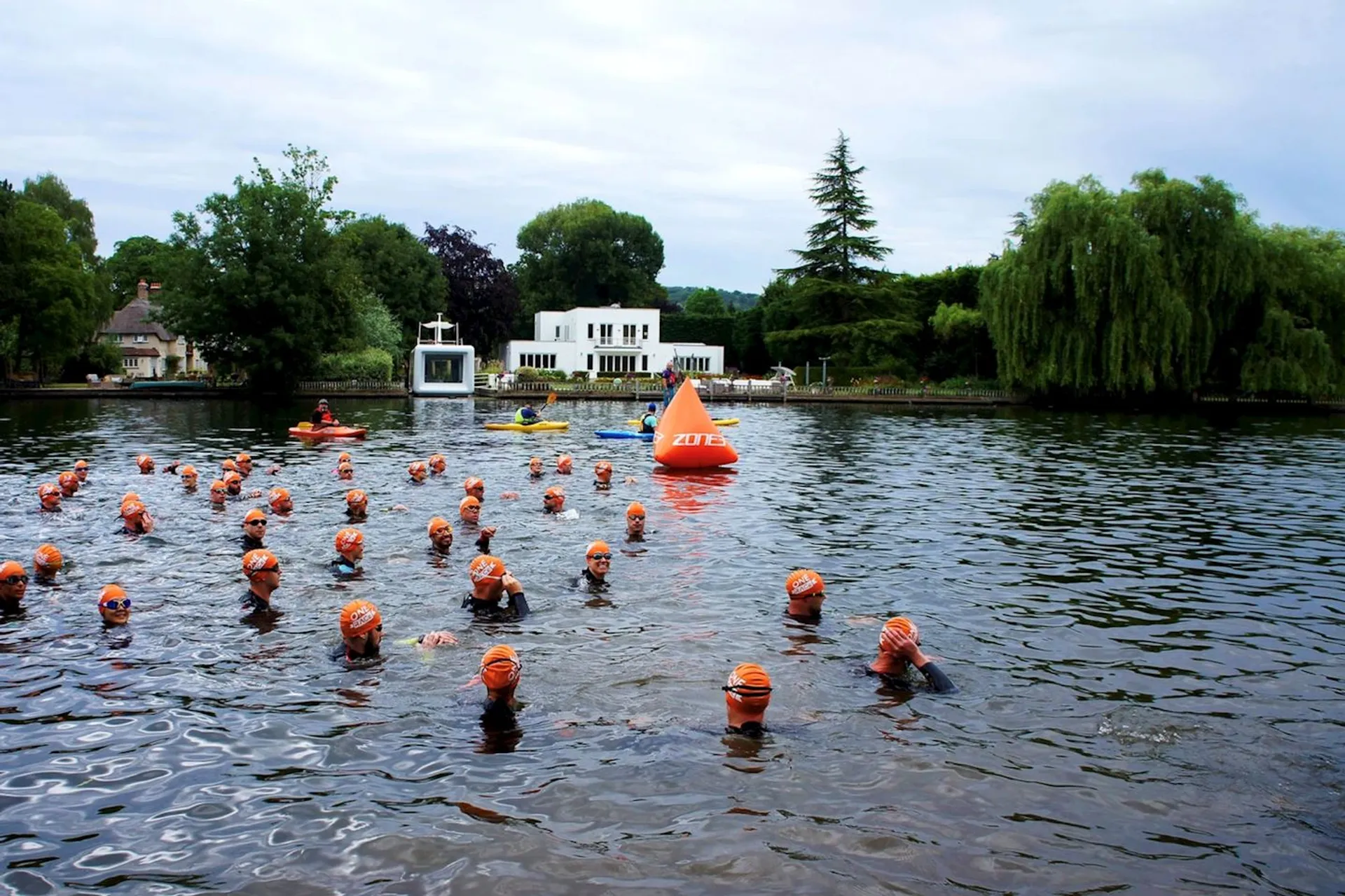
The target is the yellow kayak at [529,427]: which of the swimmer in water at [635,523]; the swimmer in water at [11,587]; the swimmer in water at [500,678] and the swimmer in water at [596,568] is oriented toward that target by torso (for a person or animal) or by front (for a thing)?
the swimmer in water at [500,678]

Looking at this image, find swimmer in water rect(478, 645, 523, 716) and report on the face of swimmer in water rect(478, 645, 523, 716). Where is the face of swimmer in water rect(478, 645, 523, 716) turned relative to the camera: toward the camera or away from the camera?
away from the camera

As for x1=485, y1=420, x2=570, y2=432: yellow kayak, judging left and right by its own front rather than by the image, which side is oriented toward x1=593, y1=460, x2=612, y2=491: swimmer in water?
right

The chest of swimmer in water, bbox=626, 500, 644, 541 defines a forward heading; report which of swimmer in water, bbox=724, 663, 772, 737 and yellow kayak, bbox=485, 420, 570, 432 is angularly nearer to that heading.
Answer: the swimmer in water

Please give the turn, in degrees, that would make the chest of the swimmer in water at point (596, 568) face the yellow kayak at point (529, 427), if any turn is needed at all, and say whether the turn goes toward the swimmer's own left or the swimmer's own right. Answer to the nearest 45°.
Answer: approximately 135° to the swimmer's own left

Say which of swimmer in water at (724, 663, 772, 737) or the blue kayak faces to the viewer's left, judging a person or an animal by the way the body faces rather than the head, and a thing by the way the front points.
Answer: the blue kayak

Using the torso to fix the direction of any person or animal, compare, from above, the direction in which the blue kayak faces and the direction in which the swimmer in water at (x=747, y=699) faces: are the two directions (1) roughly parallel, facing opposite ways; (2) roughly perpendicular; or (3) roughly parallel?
roughly perpendicular

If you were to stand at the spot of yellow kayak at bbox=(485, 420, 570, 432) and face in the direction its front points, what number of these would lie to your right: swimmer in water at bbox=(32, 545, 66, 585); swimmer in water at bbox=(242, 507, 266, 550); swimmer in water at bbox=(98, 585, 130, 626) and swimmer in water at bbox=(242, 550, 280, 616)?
4

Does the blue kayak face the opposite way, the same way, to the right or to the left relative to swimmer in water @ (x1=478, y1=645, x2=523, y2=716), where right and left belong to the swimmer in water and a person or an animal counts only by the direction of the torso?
to the left

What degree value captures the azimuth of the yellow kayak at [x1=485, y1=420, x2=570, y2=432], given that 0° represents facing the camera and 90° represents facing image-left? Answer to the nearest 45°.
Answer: approximately 270°
